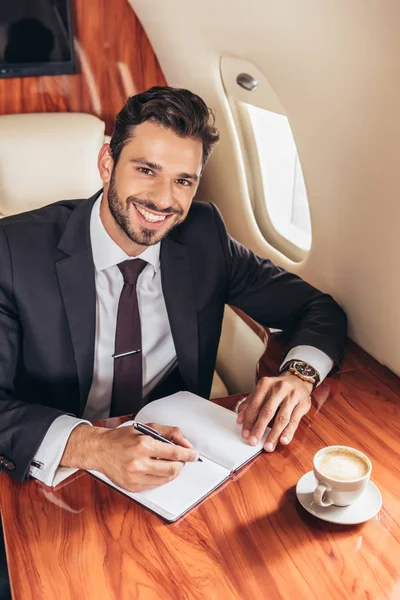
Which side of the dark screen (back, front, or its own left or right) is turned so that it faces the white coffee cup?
front

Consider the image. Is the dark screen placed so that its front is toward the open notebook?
yes

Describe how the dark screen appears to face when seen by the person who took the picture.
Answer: facing the viewer

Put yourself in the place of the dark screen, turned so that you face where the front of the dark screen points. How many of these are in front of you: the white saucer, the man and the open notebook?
3

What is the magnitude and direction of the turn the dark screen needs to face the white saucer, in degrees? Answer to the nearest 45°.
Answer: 0° — it already faces it

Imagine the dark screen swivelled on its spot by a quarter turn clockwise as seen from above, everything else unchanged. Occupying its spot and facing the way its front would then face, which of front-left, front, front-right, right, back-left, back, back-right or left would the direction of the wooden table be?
left

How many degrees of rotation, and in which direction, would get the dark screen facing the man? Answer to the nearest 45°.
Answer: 0° — it already faces them
